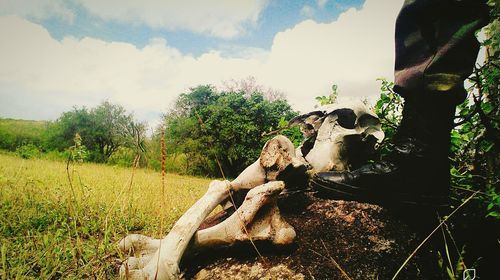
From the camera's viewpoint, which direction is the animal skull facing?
to the viewer's left

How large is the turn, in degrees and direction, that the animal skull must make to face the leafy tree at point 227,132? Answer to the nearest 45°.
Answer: approximately 45° to its right

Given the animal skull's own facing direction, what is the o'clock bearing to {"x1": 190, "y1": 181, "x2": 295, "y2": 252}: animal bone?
The animal bone is roughly at 10 o'clock from the animal skull.

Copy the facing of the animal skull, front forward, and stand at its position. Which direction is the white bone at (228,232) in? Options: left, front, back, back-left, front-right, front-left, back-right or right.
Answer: front-left

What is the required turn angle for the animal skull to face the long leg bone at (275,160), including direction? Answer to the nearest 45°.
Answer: approximately 45° to its left

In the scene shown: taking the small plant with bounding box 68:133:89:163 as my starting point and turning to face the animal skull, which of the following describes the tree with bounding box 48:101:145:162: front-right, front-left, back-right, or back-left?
back-left

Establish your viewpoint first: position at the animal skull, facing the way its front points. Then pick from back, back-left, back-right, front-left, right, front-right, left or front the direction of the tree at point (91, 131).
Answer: front-right
